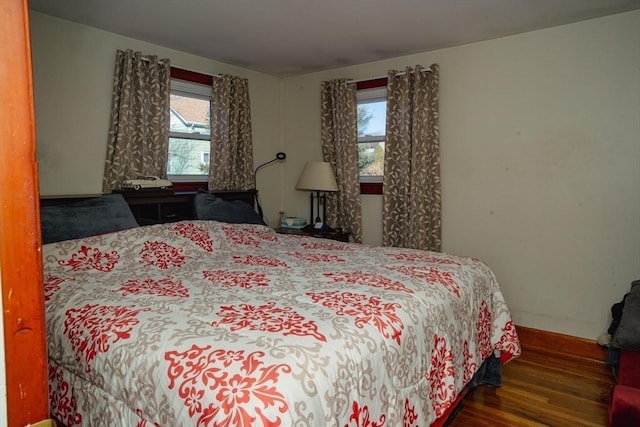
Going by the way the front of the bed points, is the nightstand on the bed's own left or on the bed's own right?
on the bed's own left

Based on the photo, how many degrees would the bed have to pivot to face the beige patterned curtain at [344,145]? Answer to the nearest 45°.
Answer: approximately 135° to its left

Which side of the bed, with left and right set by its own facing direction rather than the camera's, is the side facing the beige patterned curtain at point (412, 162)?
left

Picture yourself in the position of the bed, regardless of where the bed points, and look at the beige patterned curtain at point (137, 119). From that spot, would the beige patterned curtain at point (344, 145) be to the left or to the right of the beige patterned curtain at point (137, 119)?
right

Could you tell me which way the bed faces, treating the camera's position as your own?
facing the viewer and to the right of the viewer

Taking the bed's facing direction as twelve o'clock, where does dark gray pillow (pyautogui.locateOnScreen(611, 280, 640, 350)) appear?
The dark gray pillow is roughly at 10 o'clock from the bed.

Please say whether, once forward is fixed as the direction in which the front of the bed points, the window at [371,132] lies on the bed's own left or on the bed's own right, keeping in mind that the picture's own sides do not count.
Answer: on the bed's own left

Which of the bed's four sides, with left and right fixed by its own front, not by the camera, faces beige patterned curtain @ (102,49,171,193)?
back

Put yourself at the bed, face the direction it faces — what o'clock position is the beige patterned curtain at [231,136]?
The beige patterned curtain is roughly at 7 o'clock from the bed.

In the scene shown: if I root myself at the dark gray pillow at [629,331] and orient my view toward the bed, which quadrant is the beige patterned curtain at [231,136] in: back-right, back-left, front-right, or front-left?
front-right
